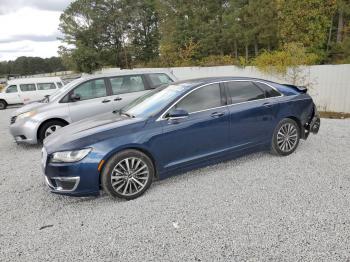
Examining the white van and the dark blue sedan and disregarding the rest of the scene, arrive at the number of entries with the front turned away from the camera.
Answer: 0

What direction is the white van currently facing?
to the viewer's left

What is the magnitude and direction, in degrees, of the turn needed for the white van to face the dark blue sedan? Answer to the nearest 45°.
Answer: approximately 90° to its left

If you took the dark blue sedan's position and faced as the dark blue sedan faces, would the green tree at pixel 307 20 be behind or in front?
behind

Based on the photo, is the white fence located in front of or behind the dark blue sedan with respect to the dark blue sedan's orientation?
behind

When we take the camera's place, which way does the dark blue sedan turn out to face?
facing the viewer and to the left of the viewer

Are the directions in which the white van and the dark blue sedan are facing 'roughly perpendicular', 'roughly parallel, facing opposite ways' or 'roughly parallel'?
roughly parallel

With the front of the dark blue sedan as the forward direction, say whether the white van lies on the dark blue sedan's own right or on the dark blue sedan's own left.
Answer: on the dark blue sedan's own right
